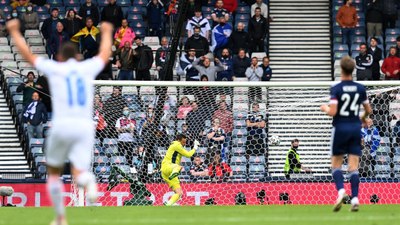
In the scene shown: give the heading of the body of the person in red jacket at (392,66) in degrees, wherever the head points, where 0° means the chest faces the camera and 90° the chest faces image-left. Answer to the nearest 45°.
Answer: approximately 0°

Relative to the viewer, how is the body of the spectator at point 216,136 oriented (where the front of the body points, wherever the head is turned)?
toward the camera

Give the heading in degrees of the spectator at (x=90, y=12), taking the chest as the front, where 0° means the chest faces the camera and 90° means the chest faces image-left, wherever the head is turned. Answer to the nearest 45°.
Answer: approximately 0°

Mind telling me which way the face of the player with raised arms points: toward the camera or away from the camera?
away from the camera

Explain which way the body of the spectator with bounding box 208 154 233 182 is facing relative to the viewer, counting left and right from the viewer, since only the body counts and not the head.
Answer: facing the viewer

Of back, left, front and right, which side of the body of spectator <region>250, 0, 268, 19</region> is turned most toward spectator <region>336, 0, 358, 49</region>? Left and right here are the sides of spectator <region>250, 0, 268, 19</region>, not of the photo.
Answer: left

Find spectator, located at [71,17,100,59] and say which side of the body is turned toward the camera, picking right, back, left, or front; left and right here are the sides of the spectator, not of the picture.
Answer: front

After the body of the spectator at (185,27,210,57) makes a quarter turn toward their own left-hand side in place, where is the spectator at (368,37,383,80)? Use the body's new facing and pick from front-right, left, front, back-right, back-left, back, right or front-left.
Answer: front

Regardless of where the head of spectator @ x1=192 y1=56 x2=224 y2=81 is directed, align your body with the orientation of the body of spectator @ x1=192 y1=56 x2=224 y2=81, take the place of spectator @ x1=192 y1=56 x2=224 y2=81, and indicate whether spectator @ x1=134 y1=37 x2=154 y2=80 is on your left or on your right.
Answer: on your right

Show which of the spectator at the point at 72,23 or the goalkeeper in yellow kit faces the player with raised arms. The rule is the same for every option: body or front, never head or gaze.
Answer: the spectator

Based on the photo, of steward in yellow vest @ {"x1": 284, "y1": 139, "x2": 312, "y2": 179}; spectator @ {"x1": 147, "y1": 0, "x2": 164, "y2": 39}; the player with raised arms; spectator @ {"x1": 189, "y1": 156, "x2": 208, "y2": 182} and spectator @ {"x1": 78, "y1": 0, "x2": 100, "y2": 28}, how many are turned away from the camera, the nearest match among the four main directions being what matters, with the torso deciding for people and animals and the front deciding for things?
1

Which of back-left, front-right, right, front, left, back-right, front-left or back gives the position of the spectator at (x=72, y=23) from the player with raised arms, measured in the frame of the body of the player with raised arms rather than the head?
front

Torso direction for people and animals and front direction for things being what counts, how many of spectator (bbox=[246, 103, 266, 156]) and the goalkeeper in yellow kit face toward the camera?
1

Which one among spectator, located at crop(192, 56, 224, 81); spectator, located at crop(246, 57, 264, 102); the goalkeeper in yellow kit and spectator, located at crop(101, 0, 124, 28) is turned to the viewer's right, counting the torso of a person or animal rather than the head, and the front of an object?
the goalkeeper in yellow kit
